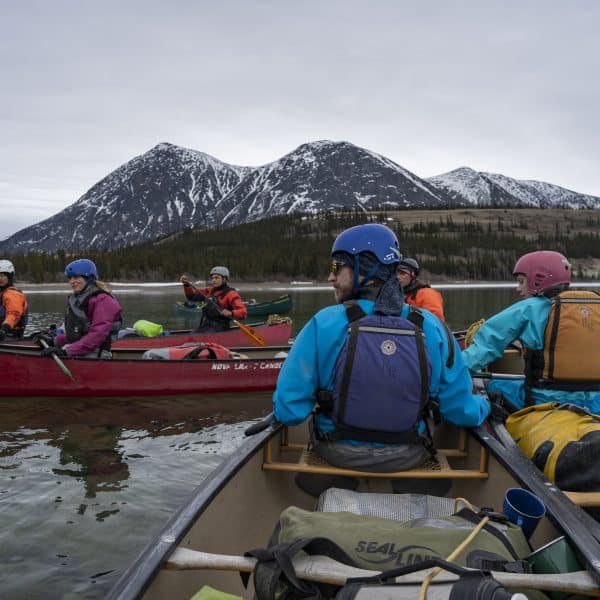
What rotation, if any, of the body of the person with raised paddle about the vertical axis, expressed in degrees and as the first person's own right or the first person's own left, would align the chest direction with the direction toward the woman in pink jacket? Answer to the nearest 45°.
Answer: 0° — they already face them

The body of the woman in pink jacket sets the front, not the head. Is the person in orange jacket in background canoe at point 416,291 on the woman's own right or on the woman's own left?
on the woman's own left

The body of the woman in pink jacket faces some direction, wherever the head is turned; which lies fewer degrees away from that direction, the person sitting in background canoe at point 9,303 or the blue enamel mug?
the blue enamel mug

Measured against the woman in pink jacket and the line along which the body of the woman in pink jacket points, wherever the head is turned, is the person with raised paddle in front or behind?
behind

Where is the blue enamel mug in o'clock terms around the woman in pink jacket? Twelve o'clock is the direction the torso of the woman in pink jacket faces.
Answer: The blue enamel mug is roughly at 10 o'clock from the woman in pink jacket.

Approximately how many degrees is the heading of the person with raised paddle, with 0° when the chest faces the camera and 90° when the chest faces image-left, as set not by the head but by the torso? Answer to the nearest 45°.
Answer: approximately 45°

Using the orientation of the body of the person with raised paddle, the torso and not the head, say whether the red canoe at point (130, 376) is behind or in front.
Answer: in front

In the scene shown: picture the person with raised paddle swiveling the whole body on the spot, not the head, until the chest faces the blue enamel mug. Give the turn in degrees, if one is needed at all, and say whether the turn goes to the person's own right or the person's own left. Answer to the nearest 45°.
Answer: approximately 45° to the person's own left

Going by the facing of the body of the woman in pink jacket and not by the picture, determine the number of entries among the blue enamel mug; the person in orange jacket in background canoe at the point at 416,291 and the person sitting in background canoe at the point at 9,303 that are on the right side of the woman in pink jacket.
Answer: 1
